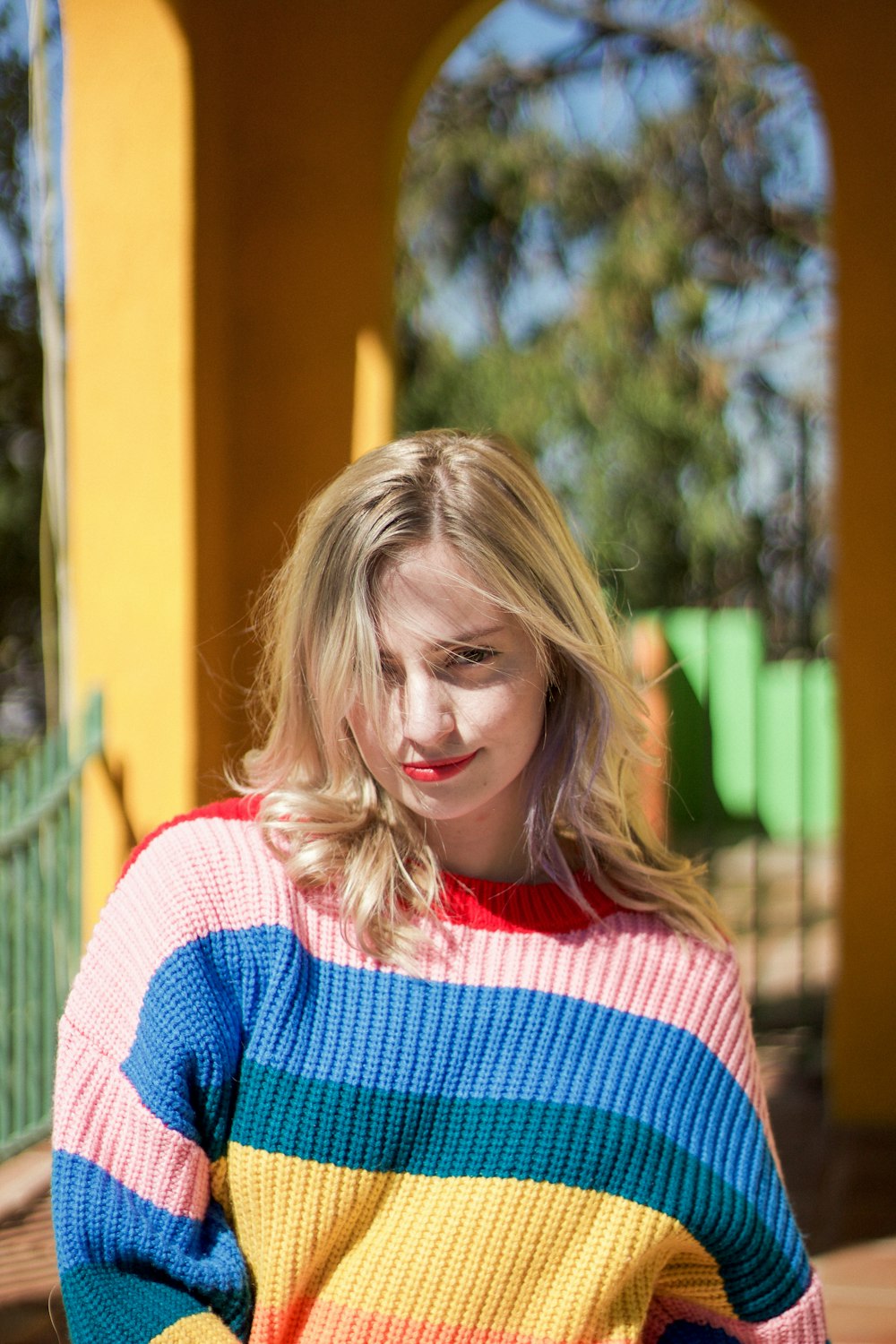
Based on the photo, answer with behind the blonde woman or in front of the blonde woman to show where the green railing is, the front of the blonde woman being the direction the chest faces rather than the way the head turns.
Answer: behind

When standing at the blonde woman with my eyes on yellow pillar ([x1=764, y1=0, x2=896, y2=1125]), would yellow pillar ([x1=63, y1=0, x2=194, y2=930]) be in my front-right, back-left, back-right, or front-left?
front-left

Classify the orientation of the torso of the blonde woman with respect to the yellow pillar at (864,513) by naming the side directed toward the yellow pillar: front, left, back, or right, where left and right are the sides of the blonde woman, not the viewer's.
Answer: back

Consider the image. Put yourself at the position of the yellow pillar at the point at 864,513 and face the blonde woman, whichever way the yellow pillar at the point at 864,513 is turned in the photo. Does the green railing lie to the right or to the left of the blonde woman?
right

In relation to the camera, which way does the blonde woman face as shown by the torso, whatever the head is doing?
toward the camera

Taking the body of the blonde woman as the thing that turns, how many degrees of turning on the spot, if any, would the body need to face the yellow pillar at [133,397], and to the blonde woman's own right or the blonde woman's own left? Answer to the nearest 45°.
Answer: approximately 180°
